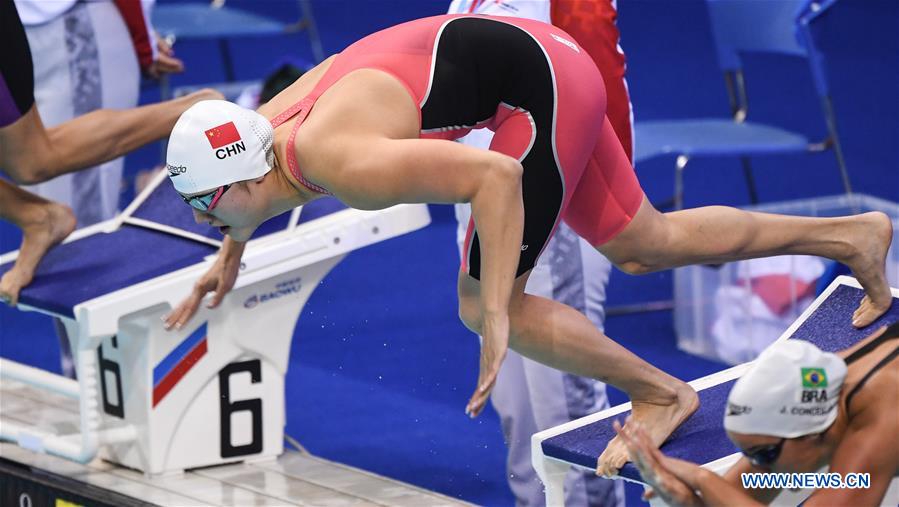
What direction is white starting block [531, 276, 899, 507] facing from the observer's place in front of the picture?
facing the viewer and to the left of the viewer

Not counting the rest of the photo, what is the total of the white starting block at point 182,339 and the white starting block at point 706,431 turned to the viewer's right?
0

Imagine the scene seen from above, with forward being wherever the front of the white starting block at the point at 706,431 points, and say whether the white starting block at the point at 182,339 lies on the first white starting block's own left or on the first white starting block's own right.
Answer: on the first white starting block's own right
